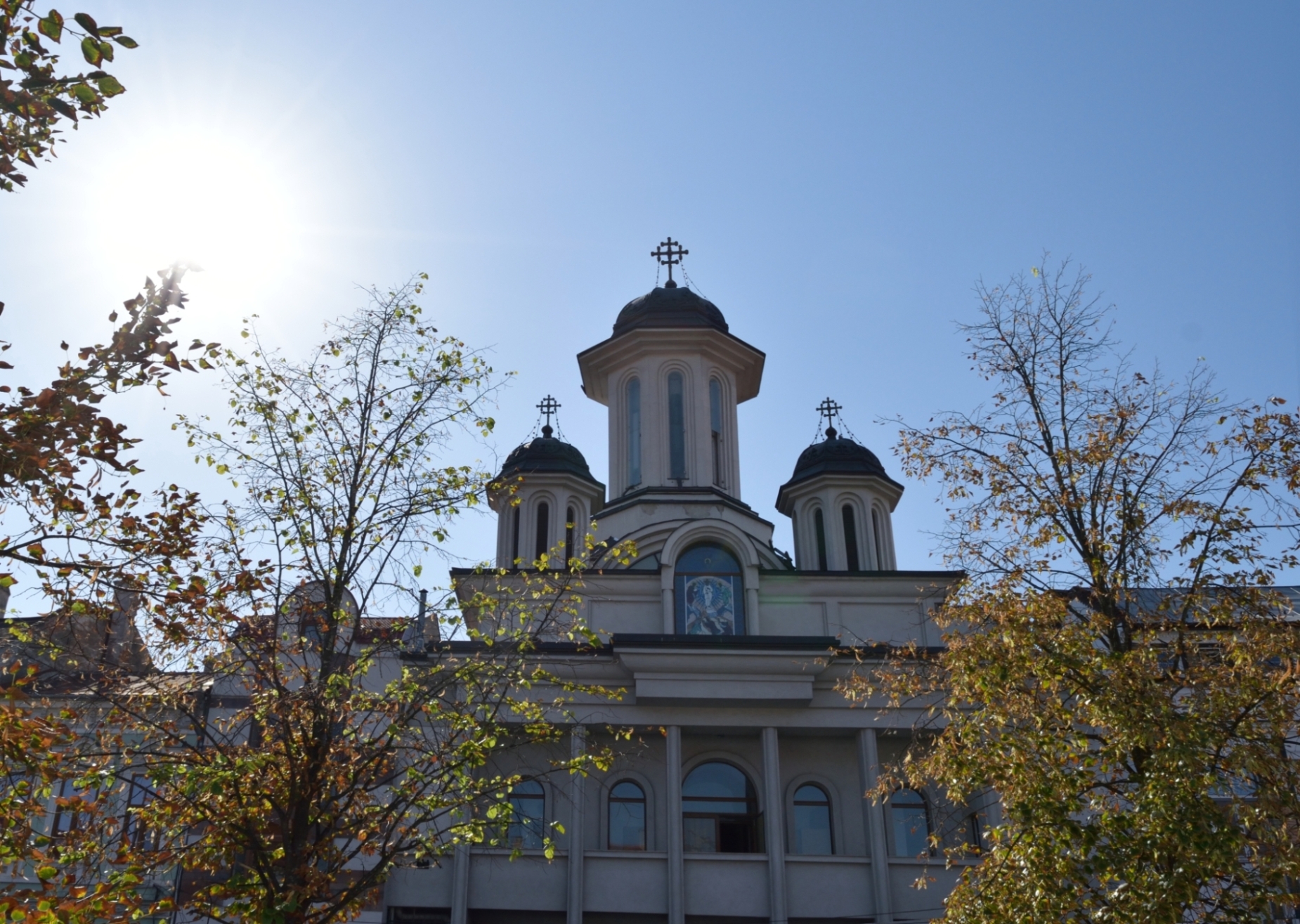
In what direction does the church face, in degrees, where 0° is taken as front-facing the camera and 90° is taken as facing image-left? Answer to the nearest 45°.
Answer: approximately 0°
